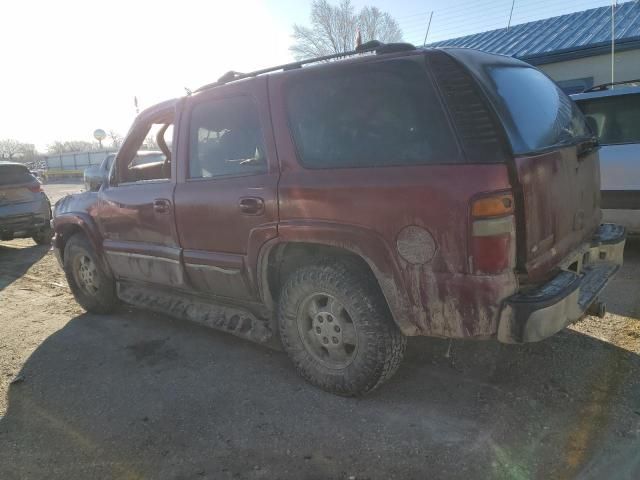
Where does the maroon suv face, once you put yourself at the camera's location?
facing away from the viewer and to the left of the viewer

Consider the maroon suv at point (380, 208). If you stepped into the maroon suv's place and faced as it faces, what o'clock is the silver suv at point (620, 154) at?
The silver suv is roughly at 3 o'clock from the maroon suv.

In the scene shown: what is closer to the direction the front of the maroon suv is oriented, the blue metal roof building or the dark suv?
the dark suv

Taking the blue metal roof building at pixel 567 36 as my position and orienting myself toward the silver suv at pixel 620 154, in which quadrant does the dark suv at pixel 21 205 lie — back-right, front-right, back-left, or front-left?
front-right

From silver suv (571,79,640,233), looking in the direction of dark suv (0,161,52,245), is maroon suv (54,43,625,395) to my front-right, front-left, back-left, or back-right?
front-left

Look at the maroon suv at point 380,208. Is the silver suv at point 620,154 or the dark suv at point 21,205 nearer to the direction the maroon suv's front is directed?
the dark suv

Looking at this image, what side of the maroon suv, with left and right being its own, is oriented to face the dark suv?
front

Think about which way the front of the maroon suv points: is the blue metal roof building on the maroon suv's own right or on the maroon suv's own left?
on the maroon suv's own right

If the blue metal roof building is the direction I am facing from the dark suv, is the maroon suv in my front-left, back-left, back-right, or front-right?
front-right

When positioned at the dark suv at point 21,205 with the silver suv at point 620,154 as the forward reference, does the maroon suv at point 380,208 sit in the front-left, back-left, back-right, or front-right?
front-right
